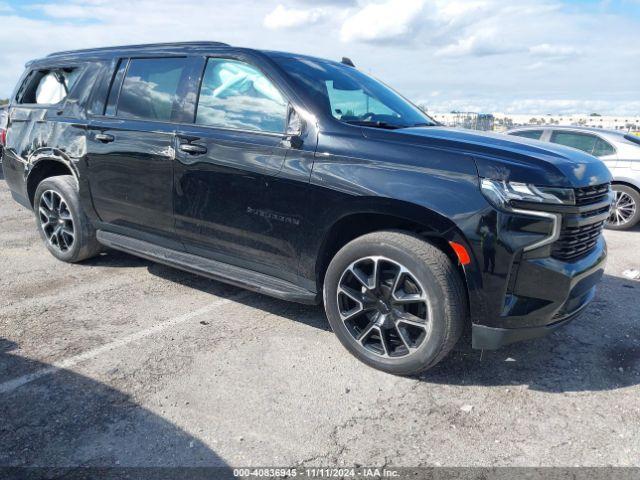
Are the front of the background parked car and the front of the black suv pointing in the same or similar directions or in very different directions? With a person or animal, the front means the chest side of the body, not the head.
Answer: very different directions

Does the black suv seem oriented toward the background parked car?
no

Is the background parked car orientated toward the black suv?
no

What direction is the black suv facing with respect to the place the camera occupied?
facing the viewer and to the right of the viewer
